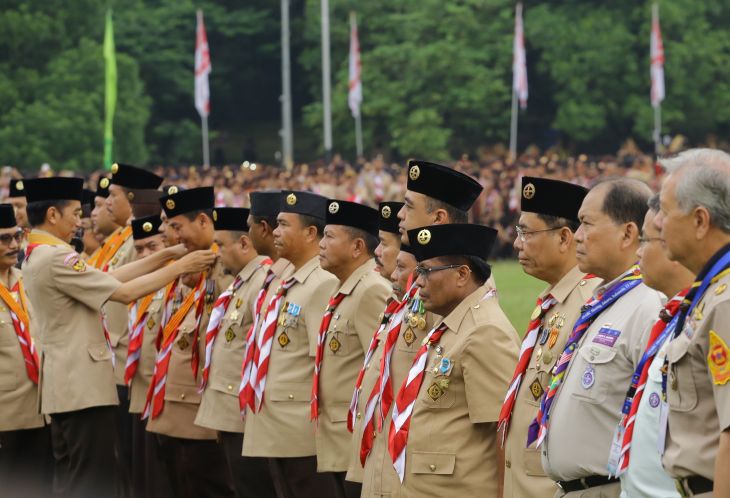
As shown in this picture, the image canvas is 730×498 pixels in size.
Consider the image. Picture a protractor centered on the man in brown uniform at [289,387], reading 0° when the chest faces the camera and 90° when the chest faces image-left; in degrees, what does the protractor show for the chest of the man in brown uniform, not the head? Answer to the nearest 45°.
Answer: approximately 45°

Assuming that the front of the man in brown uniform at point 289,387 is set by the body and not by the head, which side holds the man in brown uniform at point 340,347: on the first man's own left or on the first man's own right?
on the first man's own left

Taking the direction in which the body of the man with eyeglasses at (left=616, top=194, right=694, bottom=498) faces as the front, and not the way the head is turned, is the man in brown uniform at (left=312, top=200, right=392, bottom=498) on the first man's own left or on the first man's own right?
on the first man's own right

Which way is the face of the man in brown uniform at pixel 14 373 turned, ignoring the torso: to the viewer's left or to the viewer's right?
to the viewer's right

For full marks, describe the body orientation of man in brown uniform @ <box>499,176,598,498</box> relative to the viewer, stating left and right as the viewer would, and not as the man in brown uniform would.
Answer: facing the viewer and to the left of the viewer

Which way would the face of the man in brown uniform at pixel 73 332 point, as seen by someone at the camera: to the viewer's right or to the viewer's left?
to the viewer's right

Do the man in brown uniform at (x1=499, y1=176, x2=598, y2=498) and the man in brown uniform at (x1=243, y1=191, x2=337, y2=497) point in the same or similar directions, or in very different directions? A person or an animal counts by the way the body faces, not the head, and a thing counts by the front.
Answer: same or similar directions

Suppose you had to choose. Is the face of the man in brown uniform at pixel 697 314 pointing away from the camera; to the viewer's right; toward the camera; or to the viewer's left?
to the viewer's left

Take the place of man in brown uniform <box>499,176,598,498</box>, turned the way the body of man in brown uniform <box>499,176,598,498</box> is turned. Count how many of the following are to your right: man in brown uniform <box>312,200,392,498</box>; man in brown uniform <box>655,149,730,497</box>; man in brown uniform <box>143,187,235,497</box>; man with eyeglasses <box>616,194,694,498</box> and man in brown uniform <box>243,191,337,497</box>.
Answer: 3

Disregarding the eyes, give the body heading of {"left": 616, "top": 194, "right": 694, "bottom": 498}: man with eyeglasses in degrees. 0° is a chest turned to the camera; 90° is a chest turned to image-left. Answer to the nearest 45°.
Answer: approximately 45°

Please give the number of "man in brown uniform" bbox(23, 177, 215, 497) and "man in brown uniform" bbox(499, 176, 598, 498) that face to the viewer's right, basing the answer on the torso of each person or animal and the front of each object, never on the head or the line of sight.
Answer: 1

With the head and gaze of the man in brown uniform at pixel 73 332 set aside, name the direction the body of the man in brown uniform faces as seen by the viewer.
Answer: to the viewer's right

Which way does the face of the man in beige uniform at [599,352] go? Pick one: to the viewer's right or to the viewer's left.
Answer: to the viewer's left

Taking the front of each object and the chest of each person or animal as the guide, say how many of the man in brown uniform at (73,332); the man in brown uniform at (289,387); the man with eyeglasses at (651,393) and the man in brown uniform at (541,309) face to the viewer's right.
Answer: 1

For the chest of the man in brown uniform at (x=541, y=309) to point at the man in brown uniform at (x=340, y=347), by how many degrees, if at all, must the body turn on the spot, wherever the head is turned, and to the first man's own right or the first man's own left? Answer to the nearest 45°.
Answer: approximately 90° to the first man's own right

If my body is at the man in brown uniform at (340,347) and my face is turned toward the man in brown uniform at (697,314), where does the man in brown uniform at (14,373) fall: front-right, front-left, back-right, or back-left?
back-right

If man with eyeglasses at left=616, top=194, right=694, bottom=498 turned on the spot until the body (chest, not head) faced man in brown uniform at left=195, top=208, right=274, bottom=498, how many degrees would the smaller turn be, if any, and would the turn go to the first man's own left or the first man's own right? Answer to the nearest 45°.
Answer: approximately 90° to the first man's own right

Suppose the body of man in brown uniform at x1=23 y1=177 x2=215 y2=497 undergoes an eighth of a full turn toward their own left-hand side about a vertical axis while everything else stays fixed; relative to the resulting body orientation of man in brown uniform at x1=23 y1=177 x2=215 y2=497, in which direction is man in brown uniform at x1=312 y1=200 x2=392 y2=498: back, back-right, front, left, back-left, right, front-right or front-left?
right
